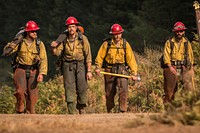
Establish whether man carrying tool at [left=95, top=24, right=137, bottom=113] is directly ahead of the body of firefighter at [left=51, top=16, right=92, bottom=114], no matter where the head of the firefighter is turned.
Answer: no

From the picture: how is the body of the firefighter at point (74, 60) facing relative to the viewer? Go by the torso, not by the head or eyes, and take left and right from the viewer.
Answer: facing the viewer

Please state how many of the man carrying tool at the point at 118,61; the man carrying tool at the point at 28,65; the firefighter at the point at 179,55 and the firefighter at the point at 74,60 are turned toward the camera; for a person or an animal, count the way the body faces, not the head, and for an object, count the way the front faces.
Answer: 4

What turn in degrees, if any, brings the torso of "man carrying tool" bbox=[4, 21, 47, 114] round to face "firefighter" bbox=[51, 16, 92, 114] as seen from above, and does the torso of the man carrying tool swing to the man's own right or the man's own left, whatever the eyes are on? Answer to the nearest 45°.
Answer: approximately 90° to the man's own left

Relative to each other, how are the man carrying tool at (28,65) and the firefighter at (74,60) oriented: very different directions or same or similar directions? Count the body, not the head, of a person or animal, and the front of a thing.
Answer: same or similar directions

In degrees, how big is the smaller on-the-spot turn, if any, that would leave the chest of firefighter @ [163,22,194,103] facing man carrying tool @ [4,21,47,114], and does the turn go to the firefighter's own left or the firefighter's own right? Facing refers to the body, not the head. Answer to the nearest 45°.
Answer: approximately 90° to the firefighter's own right

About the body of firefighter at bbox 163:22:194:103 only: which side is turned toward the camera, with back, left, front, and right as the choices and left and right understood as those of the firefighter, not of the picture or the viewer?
front

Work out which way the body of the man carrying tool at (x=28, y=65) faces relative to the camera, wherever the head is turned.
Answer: toward the camera

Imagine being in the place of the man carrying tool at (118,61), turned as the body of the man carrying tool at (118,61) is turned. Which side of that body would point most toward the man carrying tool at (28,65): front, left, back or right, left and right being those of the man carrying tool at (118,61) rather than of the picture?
right

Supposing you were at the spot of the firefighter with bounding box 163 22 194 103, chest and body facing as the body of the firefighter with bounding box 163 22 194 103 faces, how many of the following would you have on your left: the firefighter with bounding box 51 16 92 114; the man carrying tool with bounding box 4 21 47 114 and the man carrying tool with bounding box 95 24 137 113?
0

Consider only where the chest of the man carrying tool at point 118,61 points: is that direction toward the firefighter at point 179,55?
no

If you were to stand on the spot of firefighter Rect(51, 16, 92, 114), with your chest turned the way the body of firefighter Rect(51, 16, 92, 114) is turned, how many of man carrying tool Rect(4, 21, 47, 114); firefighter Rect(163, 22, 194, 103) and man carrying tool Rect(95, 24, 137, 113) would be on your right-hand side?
1

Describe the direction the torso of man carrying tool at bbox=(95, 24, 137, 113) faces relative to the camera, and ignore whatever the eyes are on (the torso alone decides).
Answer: toward the camera

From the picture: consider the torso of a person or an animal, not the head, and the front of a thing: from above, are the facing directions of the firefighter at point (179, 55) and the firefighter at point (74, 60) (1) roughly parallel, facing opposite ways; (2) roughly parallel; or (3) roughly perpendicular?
roughly parallel

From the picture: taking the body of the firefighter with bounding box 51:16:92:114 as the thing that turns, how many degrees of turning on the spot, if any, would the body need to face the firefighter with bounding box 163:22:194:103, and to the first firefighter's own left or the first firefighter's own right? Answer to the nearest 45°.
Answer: approximately 90° to the first firefighter's own left
